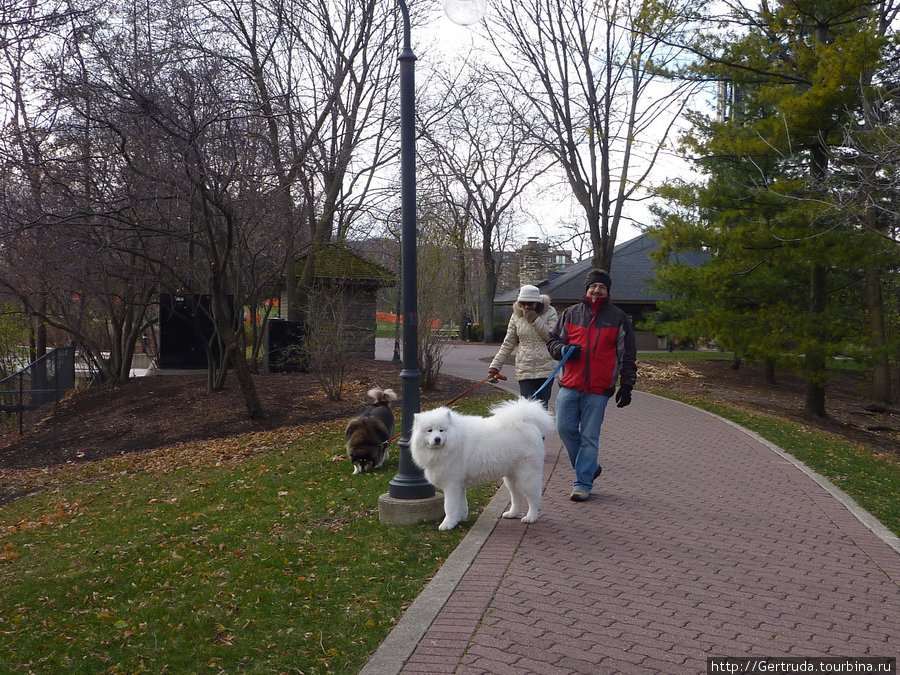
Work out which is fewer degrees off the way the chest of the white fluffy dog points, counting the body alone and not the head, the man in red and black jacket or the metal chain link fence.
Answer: the metal chain link fence

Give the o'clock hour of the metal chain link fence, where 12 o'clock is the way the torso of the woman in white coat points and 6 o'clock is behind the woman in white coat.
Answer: The metal chain link fence is roughly at 4 o'clock from the woman in white coat.

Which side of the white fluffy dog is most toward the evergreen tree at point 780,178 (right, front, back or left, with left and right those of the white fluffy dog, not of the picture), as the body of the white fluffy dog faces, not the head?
back

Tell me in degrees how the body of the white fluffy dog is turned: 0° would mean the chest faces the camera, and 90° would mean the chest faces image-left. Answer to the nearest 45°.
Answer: approximately 45°

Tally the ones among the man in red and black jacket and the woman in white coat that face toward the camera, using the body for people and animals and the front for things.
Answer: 2

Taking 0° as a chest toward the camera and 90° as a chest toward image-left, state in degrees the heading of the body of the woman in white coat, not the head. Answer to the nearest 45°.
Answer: approximately 0°

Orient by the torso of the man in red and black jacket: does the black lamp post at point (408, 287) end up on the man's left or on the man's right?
on the man's right

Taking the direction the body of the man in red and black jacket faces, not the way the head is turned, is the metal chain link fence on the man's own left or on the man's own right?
on the man's own right

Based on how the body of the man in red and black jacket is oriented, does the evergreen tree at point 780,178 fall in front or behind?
behind

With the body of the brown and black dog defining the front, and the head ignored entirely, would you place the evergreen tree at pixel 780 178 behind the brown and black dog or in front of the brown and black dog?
behind
